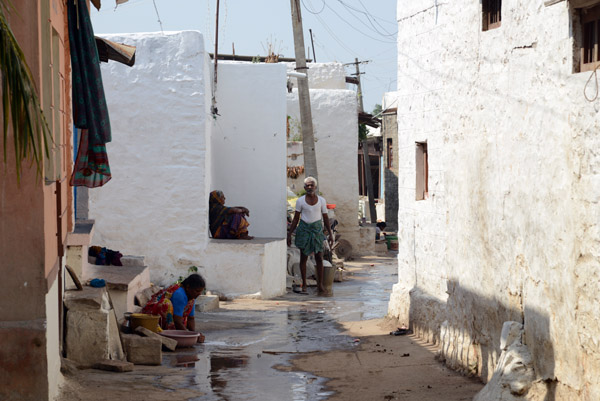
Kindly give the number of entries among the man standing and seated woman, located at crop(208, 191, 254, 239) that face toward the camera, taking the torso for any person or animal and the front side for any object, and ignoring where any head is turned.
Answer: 1

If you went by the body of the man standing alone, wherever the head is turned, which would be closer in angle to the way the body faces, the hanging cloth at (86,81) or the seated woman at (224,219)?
the hanging cloth

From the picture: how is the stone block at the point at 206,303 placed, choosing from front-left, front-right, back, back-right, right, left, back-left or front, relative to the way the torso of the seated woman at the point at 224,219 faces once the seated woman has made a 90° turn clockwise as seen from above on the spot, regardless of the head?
front

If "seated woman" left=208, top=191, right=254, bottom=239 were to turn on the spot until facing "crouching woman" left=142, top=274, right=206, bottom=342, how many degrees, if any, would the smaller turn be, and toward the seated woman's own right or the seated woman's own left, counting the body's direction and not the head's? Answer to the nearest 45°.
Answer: approximately 90° to the seated woman's own right

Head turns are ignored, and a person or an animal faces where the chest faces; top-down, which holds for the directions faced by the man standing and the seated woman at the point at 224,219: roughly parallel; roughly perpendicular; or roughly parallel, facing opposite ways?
roughly perpendicular

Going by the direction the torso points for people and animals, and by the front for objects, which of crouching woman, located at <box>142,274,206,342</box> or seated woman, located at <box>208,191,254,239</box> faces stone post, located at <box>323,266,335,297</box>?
seated woman, located at <box>208,191,254,239</box>

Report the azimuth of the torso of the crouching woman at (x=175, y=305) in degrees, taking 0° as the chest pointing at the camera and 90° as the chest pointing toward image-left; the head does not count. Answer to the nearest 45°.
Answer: approximately 315°

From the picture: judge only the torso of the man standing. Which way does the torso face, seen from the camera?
toward the camera

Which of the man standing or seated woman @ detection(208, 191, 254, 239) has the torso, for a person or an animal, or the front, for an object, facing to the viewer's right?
the seated woman

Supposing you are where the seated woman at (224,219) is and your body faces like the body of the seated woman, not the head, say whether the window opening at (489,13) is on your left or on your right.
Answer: on your right

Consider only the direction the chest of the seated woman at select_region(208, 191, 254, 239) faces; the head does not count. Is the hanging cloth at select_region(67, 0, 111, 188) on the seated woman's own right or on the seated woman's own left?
on the seated woman's own right

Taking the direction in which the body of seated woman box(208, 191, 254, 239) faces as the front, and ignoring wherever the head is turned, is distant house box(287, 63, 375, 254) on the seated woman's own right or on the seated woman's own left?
on the seated woman's own left

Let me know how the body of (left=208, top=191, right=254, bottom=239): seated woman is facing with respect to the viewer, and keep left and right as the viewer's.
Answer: facing to the right of the viewer

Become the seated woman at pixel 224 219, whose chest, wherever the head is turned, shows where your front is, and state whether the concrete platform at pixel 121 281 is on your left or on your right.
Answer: on your right

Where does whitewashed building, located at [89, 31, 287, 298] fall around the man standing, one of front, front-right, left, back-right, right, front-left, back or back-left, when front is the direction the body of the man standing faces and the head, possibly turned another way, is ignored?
right
